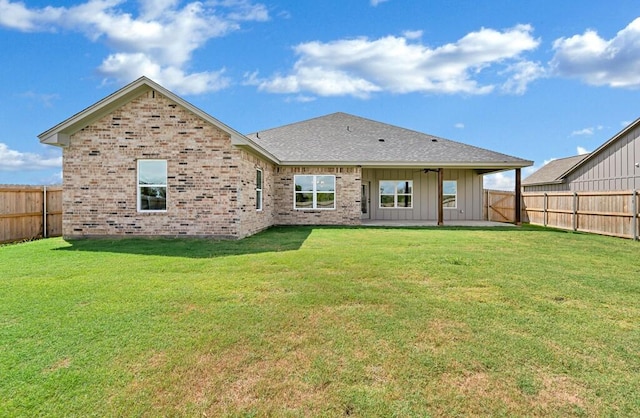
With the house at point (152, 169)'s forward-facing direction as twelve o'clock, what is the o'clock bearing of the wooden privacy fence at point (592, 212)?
The wooden privacy fence is roughly at 3 o'clock from the house.

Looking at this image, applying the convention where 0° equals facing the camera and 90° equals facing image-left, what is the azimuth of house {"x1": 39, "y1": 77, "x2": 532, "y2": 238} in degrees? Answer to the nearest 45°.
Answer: approximately 180°

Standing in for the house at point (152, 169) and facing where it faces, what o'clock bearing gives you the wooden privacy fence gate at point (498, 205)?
The wooden privacy fence gate is roughly at 2 o'clock from the house.

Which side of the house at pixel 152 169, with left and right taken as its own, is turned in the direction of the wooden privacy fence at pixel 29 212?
left

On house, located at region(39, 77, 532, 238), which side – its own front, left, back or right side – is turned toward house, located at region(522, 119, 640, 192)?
right
